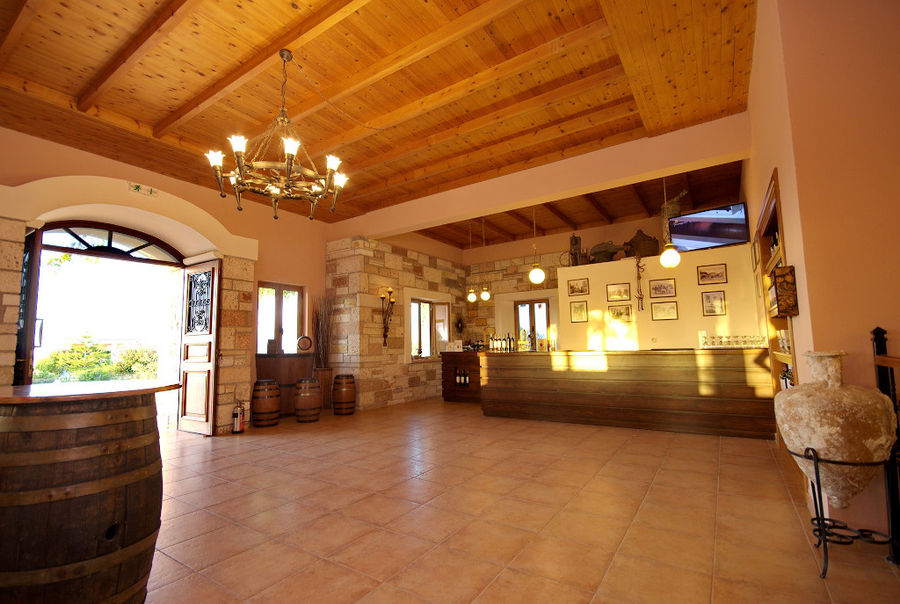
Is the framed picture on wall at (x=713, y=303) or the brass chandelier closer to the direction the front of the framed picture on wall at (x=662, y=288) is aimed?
the brass chandelier

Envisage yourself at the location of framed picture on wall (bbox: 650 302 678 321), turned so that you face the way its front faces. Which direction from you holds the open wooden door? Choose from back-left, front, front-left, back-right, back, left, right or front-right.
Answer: front-right

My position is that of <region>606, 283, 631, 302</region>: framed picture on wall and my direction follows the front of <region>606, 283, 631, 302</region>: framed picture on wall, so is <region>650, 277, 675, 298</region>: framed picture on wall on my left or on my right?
on my left

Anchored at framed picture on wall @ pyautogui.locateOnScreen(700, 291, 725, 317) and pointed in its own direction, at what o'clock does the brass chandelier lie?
The brass chandelier is roughly at 1 o'clock from the framed picture on wall.

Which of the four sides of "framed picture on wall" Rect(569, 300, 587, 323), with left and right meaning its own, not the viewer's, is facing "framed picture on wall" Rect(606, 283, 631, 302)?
left

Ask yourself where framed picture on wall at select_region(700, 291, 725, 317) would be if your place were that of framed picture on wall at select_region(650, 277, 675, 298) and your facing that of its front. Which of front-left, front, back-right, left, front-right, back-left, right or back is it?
left

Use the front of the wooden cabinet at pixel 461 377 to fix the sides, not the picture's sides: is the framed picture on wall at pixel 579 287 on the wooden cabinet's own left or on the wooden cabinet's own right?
on the wooden cabinet's own left

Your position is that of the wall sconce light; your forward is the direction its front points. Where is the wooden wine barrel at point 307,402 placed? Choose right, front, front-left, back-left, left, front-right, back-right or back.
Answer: right
